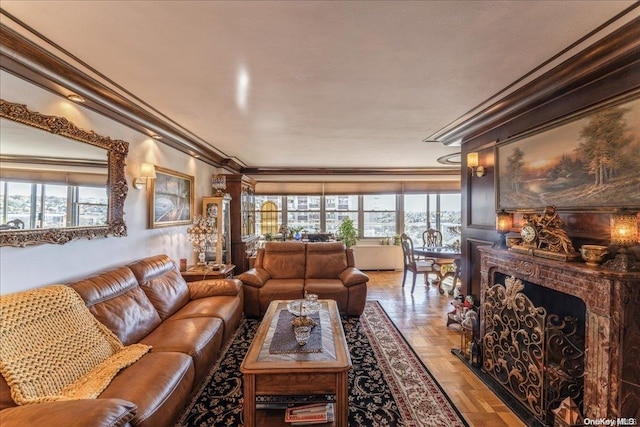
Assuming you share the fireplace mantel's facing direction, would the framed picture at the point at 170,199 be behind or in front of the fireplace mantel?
in front

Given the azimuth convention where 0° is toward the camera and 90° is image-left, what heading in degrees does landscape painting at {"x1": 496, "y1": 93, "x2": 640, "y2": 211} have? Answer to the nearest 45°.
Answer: approximately 45°

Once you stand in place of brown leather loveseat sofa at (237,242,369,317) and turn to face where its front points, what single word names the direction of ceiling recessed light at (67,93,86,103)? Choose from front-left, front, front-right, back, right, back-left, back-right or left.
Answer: front-right

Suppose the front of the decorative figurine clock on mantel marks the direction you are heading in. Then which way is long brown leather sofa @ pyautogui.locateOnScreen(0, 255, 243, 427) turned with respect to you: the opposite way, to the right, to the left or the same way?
the opposite way

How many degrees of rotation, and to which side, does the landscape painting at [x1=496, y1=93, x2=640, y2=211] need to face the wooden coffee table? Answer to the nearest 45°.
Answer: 0° — it already faces it

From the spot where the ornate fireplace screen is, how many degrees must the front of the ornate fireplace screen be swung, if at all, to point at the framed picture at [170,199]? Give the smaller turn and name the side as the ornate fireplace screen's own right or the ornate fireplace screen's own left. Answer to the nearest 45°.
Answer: approximately 45° to the ornate fireplace screen's own right

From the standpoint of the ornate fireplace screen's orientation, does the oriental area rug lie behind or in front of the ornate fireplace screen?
in front

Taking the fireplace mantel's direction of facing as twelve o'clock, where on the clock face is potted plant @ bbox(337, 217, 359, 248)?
The potted plant is roughly at 3 o'clock from the fireplace mantel.

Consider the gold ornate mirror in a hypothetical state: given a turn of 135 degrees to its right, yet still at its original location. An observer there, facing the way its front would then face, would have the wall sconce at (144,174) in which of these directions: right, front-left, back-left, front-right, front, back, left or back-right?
back-right

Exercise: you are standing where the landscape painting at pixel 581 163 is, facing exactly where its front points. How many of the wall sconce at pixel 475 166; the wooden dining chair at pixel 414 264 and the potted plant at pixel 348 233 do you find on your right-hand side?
3

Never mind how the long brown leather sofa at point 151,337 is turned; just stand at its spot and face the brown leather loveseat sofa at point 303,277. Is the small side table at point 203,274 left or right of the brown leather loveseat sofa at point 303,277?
left

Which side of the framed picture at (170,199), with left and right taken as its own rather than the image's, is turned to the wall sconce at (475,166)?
front

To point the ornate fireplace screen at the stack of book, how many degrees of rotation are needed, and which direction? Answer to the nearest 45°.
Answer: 0° — it already faces it

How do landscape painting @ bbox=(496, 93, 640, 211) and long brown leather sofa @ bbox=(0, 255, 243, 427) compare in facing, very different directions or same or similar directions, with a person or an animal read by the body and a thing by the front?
very different directions

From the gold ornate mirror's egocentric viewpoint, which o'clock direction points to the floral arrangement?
The floral arrangement is roughly at 9 o'clock from the gold ornate mirror.

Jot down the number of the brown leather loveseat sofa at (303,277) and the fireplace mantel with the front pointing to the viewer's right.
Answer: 0

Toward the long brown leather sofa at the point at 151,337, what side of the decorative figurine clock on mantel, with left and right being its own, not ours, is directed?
front
